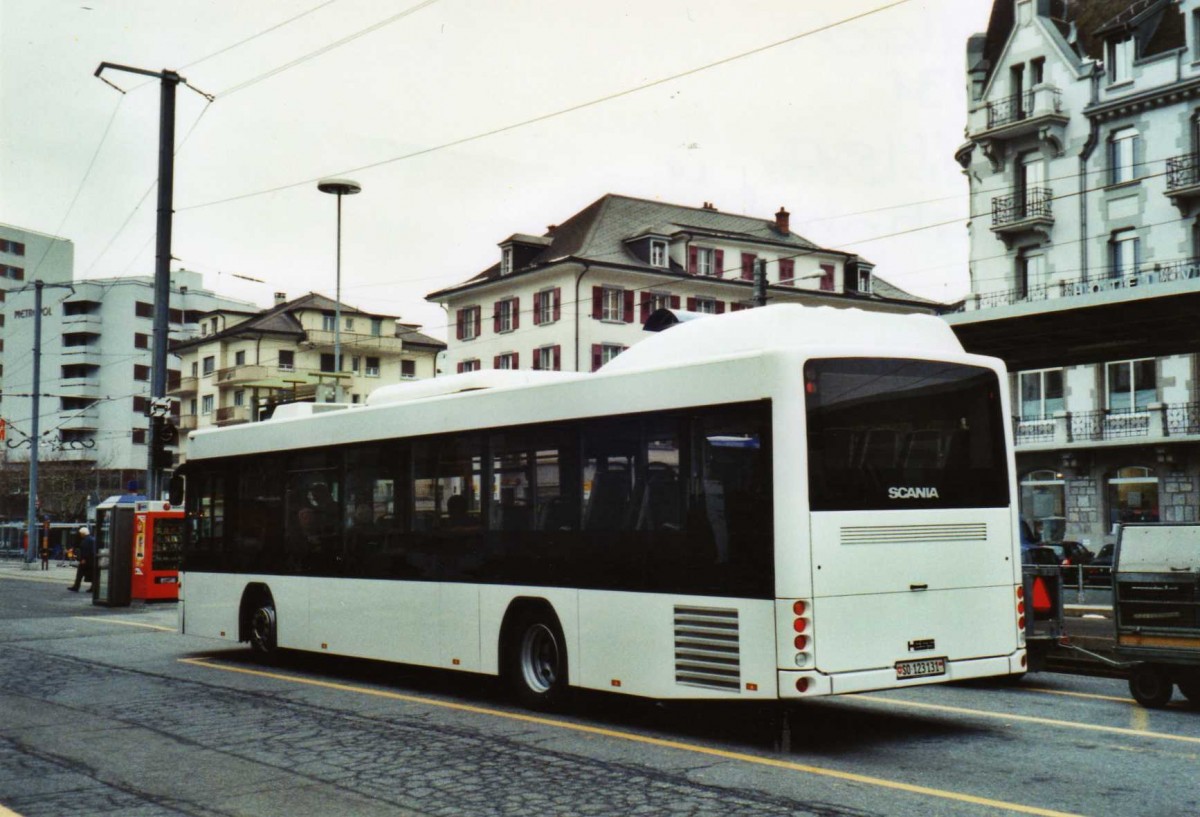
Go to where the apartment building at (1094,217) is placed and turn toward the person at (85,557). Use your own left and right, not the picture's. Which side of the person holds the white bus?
left

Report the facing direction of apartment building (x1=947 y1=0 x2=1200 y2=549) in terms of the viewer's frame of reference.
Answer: facing the viewer and to the left of the viewer

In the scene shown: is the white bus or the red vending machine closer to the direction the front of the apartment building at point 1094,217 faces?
the red vending machine

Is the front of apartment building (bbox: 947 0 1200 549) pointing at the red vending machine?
yes

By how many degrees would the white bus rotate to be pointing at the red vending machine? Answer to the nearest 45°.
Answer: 0° — it already faces it

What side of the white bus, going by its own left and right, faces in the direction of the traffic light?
front

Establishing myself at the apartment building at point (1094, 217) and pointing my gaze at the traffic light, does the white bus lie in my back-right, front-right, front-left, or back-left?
front-left

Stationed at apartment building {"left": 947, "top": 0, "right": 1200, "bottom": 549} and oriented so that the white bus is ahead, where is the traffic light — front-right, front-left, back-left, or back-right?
front-right

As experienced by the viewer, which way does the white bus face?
facing away from the viewer and to the left of the viewer

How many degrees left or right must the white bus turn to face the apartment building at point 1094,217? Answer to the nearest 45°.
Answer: approximately 90° to its right

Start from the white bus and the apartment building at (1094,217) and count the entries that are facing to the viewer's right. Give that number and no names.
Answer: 0

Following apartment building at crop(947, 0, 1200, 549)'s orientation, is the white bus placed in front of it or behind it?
in front

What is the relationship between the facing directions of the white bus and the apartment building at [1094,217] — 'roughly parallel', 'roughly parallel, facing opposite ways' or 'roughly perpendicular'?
roughly perpendicular

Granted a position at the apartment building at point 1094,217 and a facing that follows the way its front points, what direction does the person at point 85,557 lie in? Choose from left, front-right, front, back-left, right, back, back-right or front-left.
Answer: front

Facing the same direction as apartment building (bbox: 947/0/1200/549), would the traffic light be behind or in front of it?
in front

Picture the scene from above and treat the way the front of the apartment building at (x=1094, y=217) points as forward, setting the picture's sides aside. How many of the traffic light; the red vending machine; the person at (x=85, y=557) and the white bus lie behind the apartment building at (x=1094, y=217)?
0

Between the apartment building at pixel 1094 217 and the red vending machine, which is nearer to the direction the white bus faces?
the red vending machine
